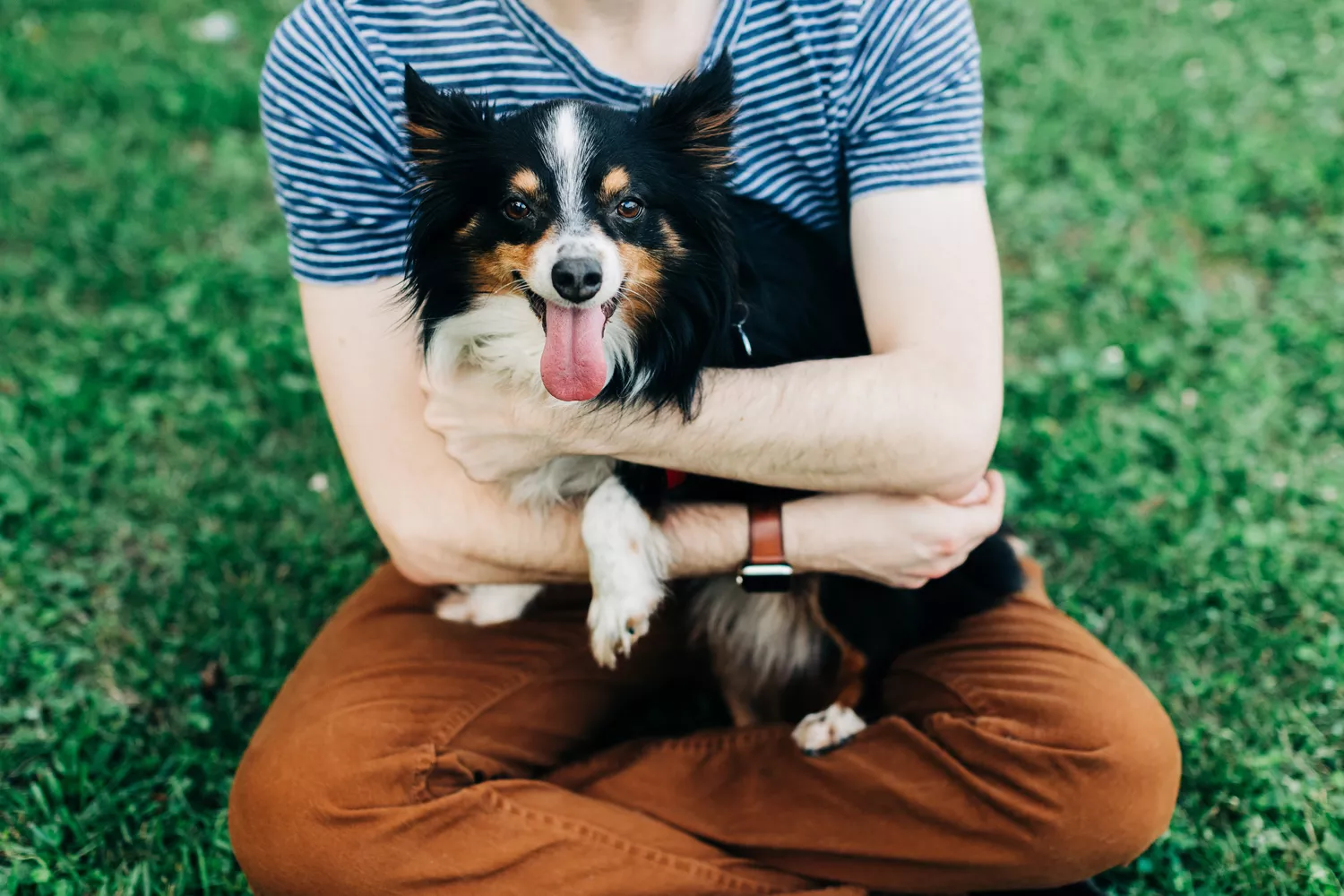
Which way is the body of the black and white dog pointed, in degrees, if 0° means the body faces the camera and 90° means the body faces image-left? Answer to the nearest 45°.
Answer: approximately 45°
